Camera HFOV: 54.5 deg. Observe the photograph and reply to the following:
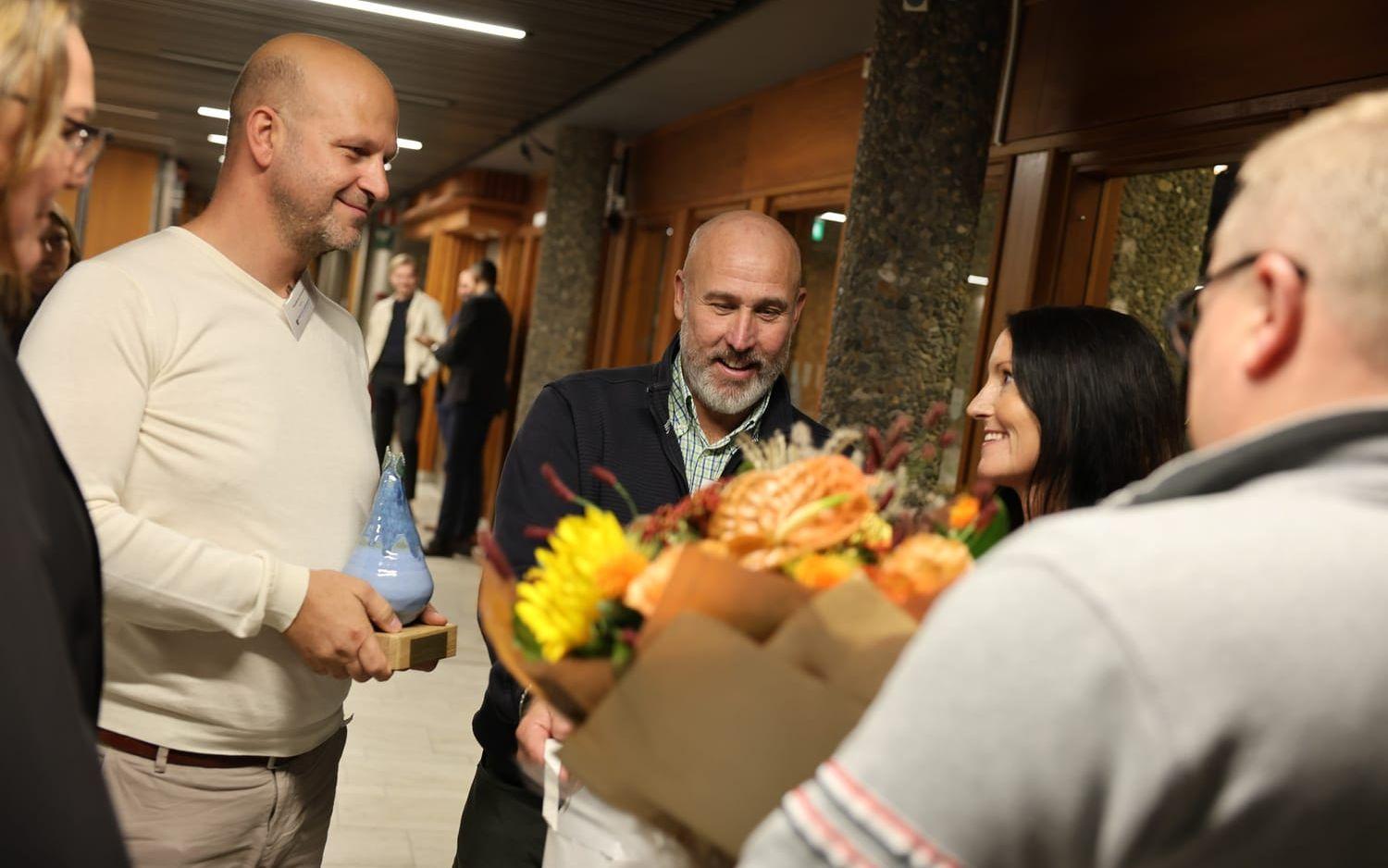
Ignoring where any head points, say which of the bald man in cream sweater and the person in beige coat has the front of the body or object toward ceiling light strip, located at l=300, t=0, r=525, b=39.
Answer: the person in beige coat

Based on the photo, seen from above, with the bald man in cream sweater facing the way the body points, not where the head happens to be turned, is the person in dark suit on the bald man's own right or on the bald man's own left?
on the bald man's own left

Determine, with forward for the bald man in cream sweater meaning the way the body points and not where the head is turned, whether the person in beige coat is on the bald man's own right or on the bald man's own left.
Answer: on the bald man's own left

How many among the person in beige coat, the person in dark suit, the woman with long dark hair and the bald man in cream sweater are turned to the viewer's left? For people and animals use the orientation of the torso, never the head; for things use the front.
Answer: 2

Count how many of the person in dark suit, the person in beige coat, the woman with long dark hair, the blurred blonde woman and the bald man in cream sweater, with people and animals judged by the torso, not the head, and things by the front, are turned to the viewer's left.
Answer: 2

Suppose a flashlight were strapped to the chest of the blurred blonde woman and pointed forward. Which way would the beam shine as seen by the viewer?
to the viewer's right

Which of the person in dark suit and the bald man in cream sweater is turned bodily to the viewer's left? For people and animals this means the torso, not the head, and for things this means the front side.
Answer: the person in dark suit

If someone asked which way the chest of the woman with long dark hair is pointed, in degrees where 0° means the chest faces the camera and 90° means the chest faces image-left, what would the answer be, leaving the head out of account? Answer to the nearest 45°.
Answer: approximately 90°

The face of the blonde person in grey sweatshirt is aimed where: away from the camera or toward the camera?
away from the camera

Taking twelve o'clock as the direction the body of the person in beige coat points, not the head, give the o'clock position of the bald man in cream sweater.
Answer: The bald man in cream sweater is roughly at 12 o'clock from the person in beige coat.

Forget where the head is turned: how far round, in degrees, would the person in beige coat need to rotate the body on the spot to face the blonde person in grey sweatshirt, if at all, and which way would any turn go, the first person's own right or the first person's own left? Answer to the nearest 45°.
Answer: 0° — they already face them

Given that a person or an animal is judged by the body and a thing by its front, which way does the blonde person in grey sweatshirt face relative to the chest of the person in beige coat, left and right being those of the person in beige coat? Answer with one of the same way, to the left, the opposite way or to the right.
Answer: the opposite way

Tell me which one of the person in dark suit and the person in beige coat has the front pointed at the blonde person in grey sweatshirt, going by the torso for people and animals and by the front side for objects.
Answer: the person in beige coat

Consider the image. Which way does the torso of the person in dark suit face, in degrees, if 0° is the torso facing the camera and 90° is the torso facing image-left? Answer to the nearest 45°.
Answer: approximately 90°

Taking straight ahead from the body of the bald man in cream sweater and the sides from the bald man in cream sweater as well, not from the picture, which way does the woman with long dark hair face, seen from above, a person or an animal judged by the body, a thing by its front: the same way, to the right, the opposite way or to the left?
the opposite way
